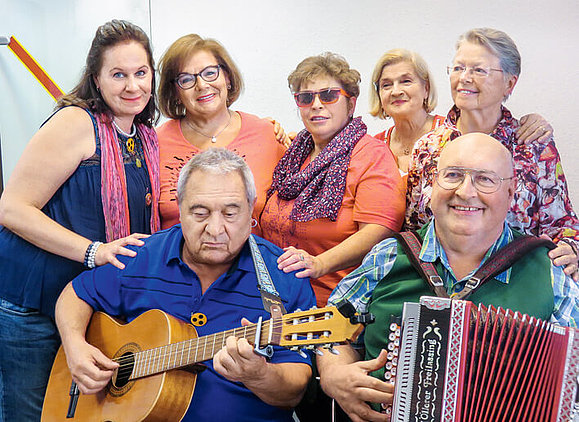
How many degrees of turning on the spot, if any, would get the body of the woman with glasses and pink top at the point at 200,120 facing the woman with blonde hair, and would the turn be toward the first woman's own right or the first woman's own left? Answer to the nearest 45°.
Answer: approximately 90° to the first woman's own left

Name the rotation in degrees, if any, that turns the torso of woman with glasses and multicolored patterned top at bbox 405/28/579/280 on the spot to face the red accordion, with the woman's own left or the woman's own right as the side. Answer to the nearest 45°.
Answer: approximately 45° to the woman's own left

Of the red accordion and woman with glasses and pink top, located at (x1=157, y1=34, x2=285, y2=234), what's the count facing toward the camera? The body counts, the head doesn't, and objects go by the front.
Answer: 2

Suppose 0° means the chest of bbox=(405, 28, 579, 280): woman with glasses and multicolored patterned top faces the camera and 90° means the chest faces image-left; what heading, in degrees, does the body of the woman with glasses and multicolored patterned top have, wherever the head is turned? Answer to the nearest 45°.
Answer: approximately 45°

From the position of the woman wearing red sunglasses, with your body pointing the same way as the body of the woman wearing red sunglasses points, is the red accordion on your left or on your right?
on your left

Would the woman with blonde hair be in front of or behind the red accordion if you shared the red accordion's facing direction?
behind

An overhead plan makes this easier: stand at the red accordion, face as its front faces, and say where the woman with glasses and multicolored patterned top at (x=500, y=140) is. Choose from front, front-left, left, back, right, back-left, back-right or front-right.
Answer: back

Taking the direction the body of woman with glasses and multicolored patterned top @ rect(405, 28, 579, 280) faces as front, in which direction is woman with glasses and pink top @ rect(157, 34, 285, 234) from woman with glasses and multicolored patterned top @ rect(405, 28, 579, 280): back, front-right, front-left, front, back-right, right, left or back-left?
front-right
